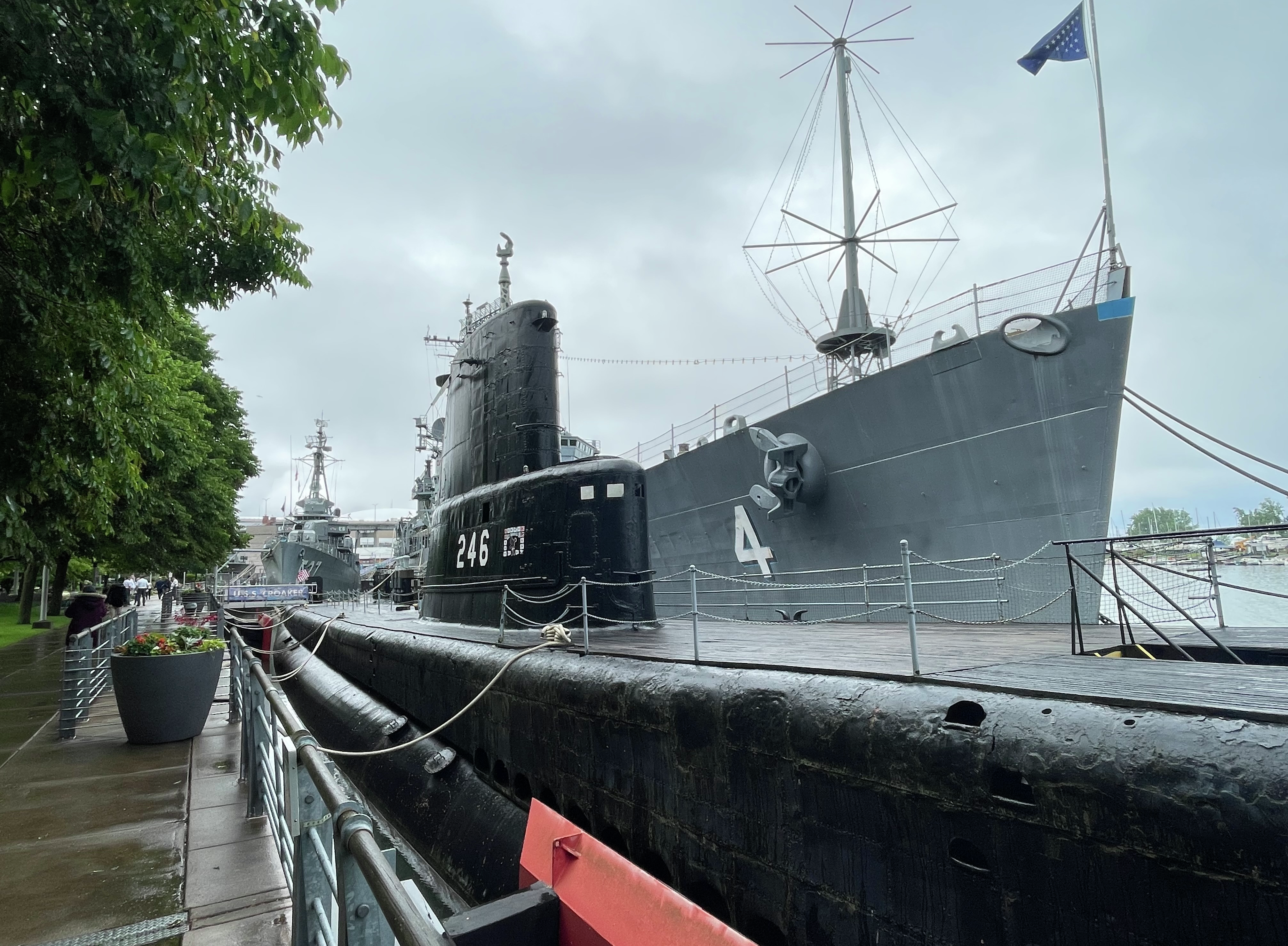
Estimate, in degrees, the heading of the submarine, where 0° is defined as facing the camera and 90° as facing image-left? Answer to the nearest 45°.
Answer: approximately 315°

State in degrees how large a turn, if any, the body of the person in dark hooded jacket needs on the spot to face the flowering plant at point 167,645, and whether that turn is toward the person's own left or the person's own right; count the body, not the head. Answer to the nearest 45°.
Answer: approximately 180°

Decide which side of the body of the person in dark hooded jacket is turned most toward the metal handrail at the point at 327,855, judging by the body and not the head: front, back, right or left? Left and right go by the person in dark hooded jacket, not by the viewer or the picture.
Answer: back

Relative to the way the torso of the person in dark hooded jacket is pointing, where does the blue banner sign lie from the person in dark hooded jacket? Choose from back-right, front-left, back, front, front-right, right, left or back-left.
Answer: front-right

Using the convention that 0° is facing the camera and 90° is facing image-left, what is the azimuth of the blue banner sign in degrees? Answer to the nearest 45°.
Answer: approximately 0°

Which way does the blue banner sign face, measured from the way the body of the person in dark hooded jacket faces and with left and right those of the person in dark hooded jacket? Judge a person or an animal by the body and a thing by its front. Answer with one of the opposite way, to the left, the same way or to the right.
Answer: the opposite way

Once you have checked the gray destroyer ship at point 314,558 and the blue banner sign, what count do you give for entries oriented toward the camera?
2

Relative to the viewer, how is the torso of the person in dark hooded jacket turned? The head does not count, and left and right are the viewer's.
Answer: facing away from the viewer

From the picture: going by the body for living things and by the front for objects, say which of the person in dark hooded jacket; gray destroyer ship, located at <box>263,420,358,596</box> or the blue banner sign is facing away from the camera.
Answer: the person in dark hooded jacket

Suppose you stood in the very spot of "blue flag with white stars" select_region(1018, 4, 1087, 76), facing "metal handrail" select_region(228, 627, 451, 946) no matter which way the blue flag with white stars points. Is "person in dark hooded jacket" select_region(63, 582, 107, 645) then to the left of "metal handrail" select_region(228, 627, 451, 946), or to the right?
right

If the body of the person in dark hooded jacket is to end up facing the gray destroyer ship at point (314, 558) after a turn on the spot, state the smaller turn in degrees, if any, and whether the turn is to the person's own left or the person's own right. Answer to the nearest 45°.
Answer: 0° — they already face it

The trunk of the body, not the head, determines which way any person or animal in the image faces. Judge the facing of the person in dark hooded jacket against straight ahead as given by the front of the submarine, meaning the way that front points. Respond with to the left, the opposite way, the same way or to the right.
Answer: the opposite way
